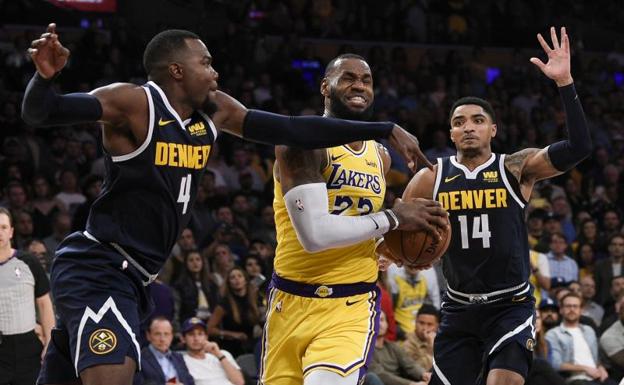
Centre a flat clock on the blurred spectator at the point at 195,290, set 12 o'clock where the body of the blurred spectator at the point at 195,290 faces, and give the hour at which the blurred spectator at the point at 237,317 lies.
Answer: the blurred spectator at the point at 237,317 is roughly at 10 o'clock from the blurred spectator at the point at 195,290.

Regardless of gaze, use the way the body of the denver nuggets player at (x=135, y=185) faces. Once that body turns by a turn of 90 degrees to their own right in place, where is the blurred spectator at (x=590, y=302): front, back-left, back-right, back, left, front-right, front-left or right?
back

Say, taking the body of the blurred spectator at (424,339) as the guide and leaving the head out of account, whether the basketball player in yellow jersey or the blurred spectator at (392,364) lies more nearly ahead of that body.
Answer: the basketball player in yellow jersey

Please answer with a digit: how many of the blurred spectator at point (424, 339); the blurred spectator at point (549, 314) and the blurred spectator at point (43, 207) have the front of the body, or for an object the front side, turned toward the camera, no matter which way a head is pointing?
3

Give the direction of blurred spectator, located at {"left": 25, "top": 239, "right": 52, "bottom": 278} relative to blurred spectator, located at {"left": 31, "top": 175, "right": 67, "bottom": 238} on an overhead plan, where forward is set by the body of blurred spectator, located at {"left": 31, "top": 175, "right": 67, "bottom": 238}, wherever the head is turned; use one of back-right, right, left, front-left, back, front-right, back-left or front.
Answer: front

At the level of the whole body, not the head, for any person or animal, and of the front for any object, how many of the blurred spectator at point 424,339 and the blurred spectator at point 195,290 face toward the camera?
2

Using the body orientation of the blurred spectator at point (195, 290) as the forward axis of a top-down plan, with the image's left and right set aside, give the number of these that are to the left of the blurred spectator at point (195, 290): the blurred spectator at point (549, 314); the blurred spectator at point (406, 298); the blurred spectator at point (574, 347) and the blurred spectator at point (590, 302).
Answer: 4

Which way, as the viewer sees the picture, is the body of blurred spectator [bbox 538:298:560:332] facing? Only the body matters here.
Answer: toward the camera

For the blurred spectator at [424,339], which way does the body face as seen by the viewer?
toward the camera
